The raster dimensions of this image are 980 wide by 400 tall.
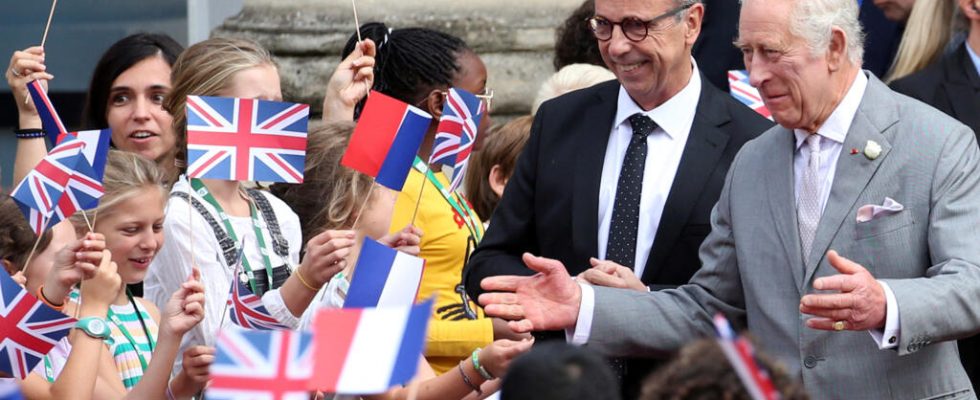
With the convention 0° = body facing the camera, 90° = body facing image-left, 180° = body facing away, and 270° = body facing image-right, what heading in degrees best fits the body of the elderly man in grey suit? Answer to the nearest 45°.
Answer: approximately 45°

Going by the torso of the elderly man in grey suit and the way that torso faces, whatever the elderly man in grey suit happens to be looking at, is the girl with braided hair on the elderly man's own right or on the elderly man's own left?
on the elderly man's own right

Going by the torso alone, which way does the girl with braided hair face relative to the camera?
to the viewer's right

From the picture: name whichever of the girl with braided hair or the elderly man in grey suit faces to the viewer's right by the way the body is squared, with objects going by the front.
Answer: the girl with braided hair

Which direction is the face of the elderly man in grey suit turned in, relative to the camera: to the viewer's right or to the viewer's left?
to the viewer's left

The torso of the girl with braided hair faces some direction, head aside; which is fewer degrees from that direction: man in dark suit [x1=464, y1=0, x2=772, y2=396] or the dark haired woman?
the man in dark suit

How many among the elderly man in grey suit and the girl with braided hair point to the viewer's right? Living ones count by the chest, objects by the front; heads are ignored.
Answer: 1

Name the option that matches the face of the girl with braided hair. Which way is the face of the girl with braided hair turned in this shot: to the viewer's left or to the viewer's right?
to the viewer's right

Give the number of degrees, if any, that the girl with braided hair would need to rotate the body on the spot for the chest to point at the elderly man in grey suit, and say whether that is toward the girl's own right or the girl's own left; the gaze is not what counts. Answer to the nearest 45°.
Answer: approximately 45° to the girl's own right

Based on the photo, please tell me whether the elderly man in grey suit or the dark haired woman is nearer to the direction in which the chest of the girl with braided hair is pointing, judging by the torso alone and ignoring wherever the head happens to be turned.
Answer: the elderly man in grey suit
